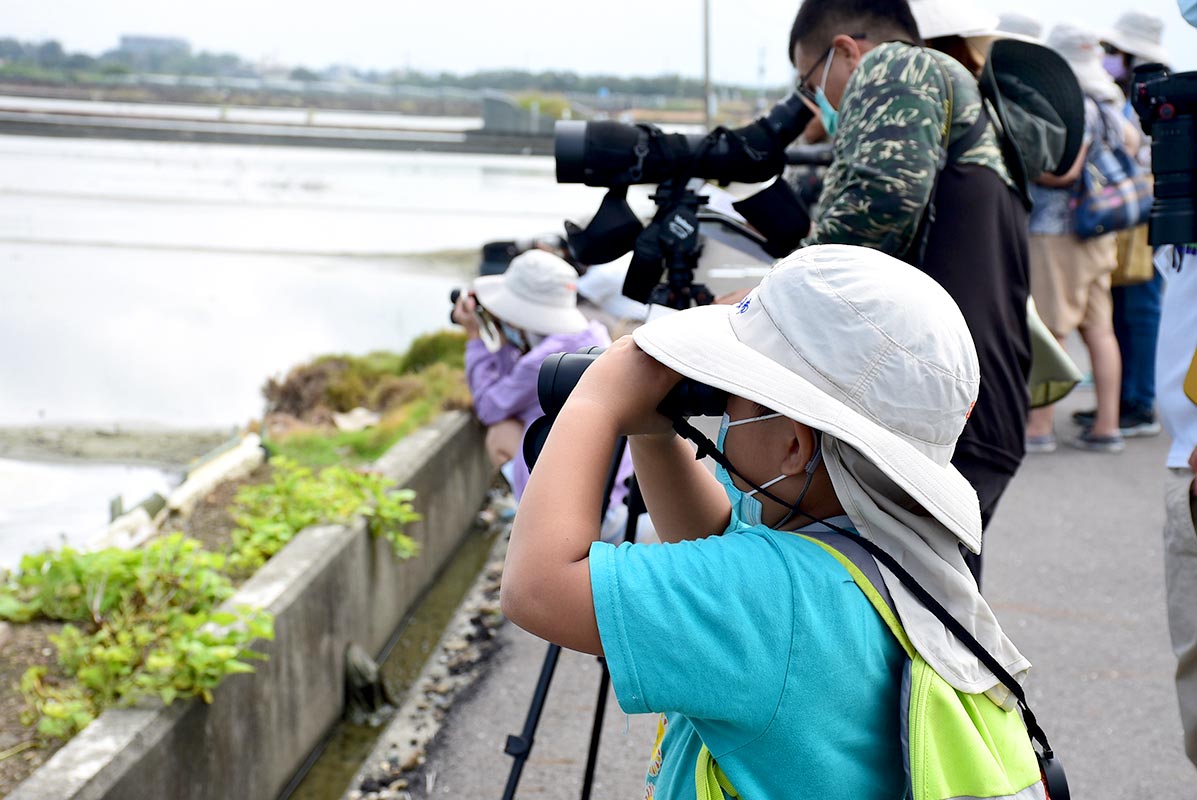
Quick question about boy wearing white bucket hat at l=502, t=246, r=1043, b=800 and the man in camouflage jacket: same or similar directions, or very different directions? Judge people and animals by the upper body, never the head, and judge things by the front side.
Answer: same or similar directions

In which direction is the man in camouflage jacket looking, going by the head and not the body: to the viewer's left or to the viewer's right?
to the viewer's left

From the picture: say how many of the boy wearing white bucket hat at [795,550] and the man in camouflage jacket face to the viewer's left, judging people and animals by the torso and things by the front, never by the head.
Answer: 2

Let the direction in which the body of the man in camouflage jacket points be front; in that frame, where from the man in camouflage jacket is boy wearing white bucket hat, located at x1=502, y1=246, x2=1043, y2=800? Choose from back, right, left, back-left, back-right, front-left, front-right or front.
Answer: left

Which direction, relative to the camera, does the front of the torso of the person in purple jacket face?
to the viewer's left

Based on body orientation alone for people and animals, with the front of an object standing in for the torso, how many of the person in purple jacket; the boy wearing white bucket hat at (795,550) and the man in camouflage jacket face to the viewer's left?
3

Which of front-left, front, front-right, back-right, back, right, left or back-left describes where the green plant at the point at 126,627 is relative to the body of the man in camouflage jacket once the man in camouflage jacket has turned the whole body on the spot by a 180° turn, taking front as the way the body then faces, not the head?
back

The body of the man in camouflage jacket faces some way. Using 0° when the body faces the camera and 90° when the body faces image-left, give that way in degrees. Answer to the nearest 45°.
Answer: approximately 90°

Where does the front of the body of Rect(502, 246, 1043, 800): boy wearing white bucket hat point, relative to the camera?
to the viewer's left

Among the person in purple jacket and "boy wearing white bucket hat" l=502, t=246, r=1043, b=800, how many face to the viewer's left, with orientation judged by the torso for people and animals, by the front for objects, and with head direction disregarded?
2
